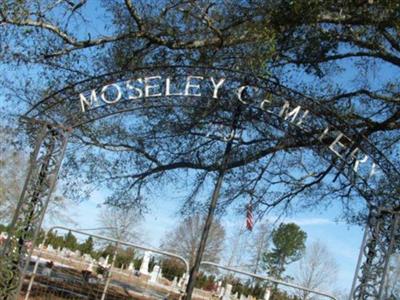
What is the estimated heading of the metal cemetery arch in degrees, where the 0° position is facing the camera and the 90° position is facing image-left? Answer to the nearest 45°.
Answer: approximately 0°

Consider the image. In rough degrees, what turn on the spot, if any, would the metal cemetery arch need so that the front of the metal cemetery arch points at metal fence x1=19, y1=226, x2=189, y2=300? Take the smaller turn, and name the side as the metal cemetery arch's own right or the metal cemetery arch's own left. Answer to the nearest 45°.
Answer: approximately 180°

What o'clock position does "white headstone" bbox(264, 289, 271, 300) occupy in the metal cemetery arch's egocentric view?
The white headstone is roughly at 7 o'clock from the metal cemetery arch.

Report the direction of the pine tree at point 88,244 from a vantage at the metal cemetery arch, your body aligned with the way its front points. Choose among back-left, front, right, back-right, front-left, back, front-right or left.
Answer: back

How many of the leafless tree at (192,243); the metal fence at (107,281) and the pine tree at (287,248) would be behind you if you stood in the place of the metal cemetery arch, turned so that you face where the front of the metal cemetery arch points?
3

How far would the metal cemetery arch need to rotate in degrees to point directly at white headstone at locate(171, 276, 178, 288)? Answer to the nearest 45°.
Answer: approximately 180°

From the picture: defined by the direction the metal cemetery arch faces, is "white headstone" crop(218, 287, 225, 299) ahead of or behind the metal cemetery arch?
behind

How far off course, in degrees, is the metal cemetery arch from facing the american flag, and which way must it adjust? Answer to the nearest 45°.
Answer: approximately 180°
